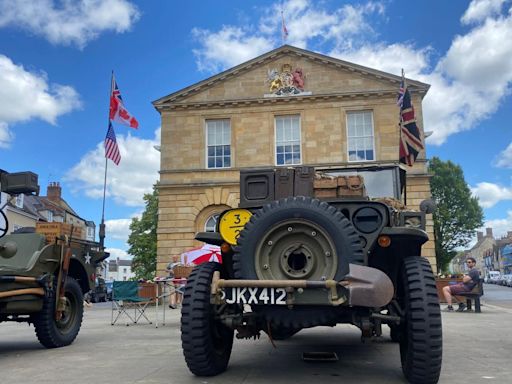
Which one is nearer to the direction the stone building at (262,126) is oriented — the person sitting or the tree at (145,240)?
the person sitting

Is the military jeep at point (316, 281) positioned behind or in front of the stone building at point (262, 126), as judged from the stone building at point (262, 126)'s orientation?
in front

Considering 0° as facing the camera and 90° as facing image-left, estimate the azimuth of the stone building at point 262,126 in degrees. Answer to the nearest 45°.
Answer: approximately 0°

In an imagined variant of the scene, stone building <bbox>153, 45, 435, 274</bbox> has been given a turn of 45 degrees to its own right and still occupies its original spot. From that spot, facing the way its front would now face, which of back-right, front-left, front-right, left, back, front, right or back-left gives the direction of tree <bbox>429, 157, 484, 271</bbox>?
back

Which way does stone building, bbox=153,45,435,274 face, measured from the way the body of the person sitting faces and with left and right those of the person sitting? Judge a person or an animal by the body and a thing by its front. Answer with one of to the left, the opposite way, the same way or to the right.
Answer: to the left

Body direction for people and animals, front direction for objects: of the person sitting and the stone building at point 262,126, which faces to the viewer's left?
the person sitting

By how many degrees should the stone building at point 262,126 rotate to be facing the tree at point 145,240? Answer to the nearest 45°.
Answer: approximately 135° to its right

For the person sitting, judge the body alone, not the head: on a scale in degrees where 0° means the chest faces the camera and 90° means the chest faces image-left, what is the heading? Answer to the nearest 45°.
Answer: approximately 90°
